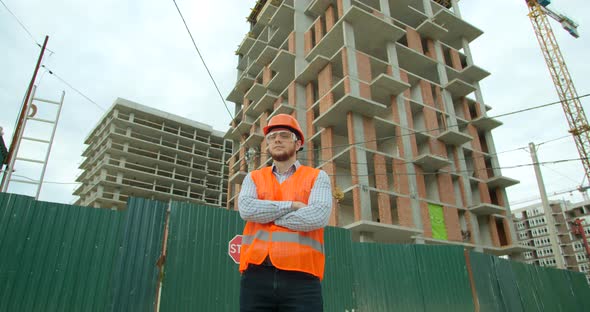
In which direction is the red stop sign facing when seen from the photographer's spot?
facing the viewer

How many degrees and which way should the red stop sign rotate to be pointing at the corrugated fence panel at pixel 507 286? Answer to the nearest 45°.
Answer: approximately 90° to its left

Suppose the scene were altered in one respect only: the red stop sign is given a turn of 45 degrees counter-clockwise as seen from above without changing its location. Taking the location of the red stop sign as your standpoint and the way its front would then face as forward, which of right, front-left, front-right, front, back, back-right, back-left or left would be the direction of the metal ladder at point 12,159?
back-right

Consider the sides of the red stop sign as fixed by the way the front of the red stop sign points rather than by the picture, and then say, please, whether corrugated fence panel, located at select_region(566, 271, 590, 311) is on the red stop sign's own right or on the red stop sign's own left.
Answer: on the red stop sign's own left

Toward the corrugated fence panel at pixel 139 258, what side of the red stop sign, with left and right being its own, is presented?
right

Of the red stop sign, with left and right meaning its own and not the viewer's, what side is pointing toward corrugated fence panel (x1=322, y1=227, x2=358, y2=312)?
left

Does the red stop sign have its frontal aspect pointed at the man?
yes

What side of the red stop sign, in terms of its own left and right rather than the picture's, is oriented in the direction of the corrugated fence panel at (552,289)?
left

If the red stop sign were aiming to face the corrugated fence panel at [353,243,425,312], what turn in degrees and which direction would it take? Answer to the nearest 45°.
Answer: approximately 90° to its left

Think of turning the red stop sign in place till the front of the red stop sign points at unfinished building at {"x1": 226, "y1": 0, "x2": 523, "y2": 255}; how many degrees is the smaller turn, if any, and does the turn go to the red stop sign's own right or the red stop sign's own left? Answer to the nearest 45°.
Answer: approximately 135° to the red stop sign's own left

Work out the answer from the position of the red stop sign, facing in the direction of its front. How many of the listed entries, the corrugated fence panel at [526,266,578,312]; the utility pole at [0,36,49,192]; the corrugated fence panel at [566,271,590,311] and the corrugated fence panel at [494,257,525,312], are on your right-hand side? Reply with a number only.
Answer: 1

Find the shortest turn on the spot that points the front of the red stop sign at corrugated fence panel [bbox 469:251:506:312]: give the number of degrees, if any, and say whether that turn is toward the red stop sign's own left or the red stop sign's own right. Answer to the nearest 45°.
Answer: approximately 90° to the red stop sign's own left
